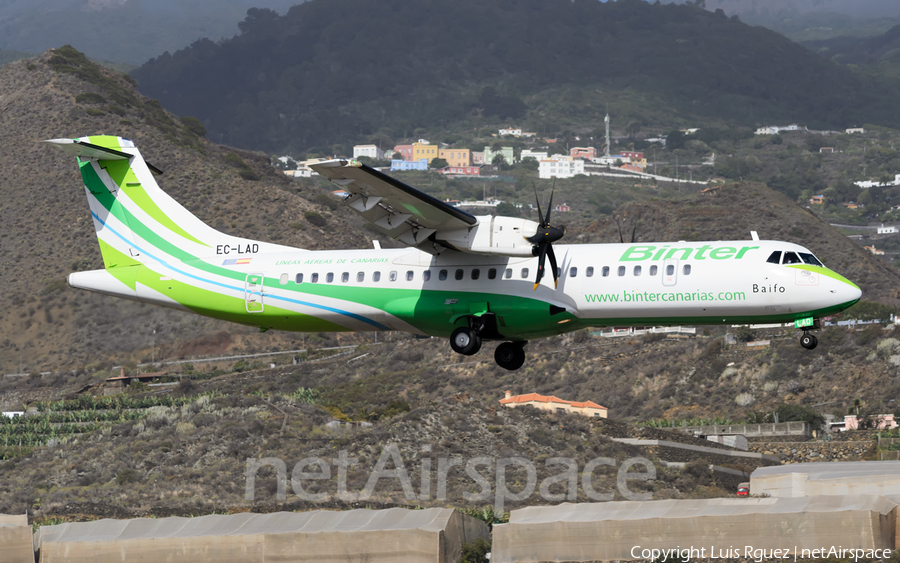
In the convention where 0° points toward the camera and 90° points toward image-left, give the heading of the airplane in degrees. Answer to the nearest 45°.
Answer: approximately 270°
